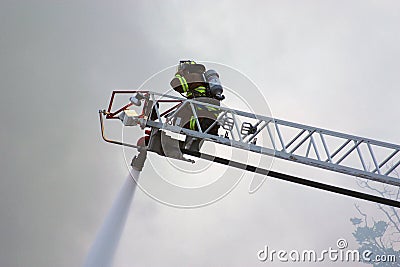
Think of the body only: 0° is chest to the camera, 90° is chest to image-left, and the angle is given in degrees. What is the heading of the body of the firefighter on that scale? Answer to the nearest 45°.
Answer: approximately 90°
